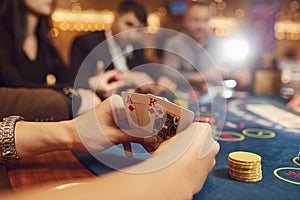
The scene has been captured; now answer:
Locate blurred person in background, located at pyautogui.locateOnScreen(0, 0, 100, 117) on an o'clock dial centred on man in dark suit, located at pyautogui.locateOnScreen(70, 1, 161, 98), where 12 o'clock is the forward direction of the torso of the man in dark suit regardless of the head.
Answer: The blurred person in background is roughly at 3 o'clock from the man in dark suit.

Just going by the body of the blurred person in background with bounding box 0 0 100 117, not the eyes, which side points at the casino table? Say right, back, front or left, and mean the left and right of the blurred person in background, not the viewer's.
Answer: front

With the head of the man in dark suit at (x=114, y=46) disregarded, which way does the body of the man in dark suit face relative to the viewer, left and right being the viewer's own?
facing the viewer and to the right of the viewer

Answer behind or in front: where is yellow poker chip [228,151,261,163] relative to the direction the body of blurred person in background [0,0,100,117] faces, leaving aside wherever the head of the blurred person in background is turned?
in front

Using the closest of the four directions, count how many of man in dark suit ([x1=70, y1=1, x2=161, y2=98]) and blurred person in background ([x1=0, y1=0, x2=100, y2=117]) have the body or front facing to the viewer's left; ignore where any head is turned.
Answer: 0

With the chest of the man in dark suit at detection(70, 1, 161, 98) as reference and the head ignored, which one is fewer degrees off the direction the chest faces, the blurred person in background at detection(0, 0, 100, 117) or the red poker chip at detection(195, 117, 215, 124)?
the red poker chip

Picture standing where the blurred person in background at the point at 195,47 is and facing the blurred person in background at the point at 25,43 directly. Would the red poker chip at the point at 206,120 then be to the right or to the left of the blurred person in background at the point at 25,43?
left

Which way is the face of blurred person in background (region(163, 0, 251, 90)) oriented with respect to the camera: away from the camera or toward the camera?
toward the camera

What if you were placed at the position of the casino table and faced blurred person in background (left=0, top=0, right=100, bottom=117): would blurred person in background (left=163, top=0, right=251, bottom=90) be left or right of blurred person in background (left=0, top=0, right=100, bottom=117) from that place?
right
